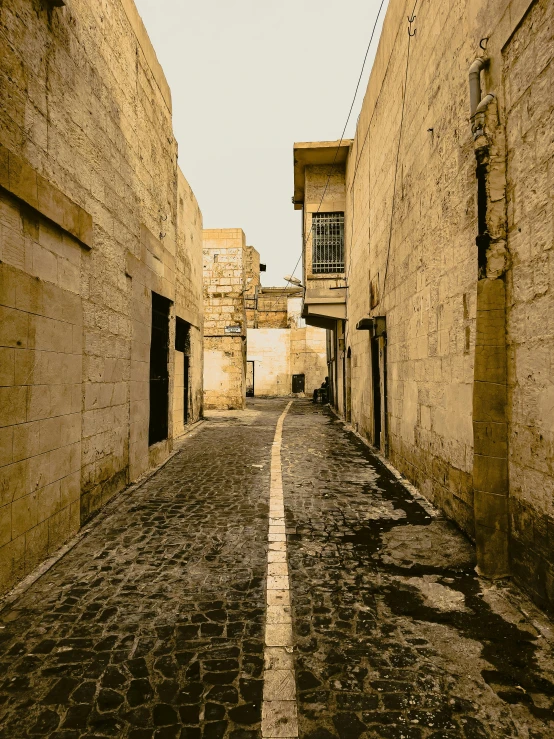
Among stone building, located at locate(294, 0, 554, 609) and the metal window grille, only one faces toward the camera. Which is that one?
the metal window grille

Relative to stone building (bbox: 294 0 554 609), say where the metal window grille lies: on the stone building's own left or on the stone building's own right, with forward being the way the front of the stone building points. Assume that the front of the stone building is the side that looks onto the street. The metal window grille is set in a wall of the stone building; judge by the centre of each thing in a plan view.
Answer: on the stone building's own right

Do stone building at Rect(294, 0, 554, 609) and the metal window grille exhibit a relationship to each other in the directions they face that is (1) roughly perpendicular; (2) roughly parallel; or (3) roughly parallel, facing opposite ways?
roughly perpendicular

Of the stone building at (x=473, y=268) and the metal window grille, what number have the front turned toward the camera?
1

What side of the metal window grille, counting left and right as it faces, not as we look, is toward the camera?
front

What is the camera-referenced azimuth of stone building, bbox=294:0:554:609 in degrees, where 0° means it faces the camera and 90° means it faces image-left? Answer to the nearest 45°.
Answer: approximately 90°

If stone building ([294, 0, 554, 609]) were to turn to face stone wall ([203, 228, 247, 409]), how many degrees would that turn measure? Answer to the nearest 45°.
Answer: approximately 45° to its right
